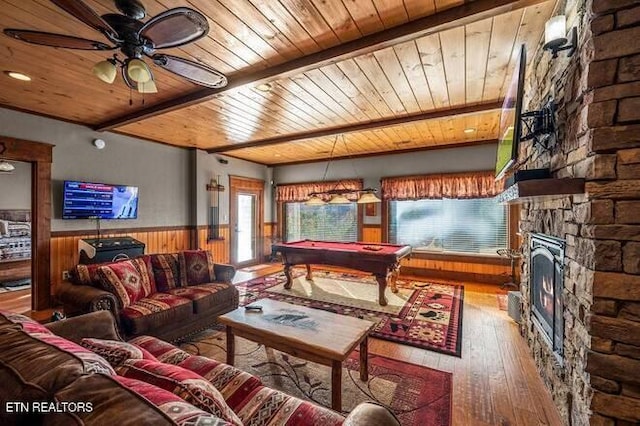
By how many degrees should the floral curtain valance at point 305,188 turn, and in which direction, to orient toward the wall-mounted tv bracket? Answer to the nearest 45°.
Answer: approximately 45° to its left

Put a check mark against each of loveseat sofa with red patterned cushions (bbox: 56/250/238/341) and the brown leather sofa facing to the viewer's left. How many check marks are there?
0

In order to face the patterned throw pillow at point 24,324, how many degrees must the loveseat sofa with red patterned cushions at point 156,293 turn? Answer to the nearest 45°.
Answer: approximately 45° to its right

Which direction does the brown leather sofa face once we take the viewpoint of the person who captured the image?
facing away from the viewer and to the right of the viewer

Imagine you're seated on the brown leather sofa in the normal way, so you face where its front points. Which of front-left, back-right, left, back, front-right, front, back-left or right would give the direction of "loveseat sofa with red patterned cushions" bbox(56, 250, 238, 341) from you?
front-left

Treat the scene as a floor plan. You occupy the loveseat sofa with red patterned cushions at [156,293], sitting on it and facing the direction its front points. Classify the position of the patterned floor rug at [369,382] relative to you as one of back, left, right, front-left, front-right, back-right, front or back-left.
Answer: front

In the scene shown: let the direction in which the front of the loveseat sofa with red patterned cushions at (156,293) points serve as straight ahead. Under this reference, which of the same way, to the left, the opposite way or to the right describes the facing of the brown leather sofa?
to the left

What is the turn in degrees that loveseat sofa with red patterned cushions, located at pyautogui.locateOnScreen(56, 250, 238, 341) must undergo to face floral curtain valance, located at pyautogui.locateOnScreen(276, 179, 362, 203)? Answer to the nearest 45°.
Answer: approximately 90° to its left

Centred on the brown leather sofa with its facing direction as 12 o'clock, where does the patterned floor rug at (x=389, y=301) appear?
The patterned floor rug is roughly at 12 o'clock from the brown leather sofa.

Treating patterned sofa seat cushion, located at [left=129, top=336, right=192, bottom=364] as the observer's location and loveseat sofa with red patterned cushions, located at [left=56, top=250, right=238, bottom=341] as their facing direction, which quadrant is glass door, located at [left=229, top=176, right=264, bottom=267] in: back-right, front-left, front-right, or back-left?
front-right

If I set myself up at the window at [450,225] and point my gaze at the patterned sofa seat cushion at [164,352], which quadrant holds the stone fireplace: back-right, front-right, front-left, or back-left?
front-left

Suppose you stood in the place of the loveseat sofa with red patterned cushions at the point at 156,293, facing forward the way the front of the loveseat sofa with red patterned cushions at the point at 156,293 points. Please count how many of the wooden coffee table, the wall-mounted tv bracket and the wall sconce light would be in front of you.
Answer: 3

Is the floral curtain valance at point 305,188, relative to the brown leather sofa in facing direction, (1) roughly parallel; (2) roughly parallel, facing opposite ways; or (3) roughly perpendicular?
roughly parallel, facing opposite ways

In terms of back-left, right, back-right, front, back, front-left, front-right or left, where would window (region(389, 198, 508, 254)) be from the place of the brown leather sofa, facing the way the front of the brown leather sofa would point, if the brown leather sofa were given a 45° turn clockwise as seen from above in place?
front-left

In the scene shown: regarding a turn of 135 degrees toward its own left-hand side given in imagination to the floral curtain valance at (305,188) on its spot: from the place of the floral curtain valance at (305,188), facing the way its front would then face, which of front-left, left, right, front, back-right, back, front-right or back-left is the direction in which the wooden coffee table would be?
right

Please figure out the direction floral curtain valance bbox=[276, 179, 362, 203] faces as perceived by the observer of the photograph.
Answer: facing the viewer and to the left of the viewer

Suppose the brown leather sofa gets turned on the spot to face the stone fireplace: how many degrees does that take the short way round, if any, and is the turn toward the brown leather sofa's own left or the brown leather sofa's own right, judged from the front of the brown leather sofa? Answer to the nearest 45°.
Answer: approximately 45° to the brown leather sofa's own right

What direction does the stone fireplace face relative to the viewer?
to the viewer's left
